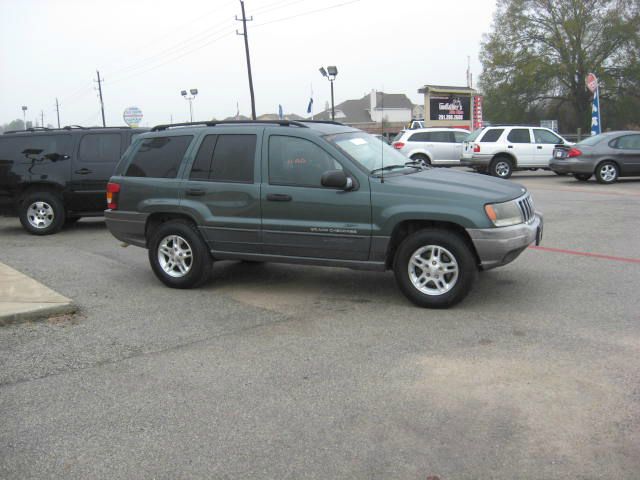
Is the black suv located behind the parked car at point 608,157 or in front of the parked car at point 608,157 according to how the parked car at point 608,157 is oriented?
behind

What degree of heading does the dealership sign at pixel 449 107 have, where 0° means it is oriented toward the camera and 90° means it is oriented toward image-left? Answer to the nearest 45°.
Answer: approximately 0°

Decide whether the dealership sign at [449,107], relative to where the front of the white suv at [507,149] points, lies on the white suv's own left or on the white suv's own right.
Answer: on the white suv's own left

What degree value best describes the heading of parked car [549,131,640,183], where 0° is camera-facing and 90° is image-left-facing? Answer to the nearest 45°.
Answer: approximately 225°

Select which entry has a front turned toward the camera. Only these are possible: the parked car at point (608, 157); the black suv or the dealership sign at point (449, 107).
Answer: the dealership sign

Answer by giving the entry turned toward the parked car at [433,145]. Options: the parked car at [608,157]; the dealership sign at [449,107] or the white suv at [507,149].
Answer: the dealership sign

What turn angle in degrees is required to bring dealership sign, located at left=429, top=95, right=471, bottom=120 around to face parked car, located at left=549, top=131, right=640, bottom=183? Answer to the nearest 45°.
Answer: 0° — it already faces it
